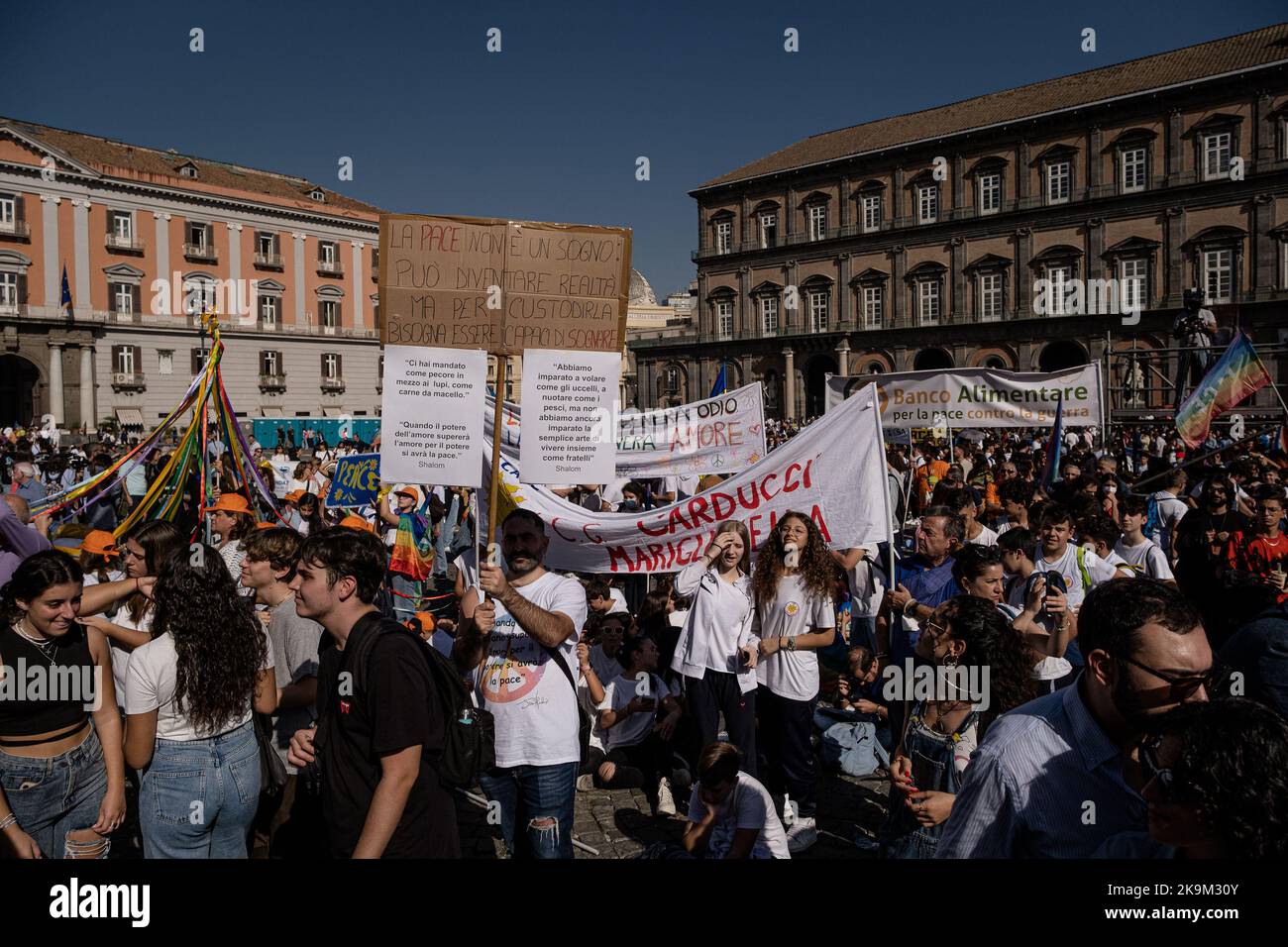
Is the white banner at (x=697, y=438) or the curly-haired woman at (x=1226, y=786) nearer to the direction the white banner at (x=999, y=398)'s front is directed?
the curly-haired woman

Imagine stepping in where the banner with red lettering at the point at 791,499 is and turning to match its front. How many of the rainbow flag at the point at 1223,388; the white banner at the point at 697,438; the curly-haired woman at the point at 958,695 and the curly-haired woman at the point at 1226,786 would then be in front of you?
2

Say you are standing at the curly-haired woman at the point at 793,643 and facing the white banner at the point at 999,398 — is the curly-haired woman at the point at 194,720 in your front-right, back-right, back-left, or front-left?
back-left

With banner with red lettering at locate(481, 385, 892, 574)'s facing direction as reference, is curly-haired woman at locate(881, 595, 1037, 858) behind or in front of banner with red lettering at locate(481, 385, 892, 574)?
in front

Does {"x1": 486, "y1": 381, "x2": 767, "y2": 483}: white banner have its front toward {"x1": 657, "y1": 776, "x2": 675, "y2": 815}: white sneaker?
yes

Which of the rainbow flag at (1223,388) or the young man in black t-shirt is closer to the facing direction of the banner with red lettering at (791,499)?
the young man in black t-shirt

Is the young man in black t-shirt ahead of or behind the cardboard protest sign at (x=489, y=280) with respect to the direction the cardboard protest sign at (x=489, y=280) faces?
ahead
